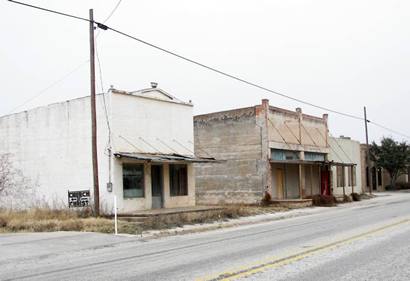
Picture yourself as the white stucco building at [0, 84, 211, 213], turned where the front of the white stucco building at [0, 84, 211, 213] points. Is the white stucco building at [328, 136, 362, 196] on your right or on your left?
on your left

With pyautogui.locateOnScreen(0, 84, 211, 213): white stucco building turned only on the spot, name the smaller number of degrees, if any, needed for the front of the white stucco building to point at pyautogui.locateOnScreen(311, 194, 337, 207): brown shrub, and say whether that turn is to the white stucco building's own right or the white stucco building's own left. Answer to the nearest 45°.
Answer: approximately 90° to the white stucco building's own left

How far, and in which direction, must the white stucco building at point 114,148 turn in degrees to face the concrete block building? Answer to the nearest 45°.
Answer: approximately 90° to its left

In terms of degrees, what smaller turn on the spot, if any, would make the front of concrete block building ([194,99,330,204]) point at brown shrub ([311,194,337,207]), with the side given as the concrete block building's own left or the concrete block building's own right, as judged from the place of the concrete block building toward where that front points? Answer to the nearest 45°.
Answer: approximately 45° to the concrete block building's own left

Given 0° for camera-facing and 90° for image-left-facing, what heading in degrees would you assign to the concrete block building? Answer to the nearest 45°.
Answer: approximately 315°

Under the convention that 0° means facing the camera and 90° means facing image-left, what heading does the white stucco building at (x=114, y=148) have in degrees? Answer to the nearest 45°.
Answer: approximately 315°
